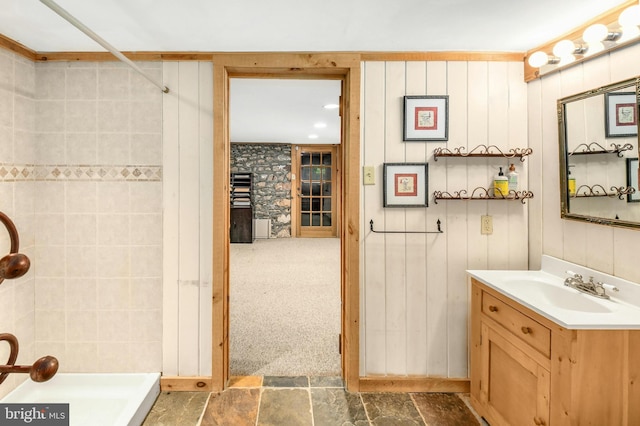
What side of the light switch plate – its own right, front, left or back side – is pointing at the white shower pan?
right

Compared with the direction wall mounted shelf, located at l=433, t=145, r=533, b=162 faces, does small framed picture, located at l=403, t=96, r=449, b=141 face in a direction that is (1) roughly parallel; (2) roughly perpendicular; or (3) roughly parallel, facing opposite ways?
roughly parallel

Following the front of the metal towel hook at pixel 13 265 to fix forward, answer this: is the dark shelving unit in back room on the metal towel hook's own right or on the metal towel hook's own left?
on the metal towel hook's own left

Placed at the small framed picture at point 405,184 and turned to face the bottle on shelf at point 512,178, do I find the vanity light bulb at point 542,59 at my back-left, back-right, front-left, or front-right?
front-right

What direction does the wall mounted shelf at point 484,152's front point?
toward the camera

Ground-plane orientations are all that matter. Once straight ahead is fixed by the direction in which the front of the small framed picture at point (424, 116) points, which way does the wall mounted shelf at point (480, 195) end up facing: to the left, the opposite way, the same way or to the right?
the same way

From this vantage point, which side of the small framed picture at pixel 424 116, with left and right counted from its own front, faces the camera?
front

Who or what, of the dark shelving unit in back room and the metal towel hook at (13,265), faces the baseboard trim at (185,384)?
the dark shelving unit in back room

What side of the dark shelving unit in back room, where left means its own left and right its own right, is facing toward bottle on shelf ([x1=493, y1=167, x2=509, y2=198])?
front

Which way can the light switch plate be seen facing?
toward the camera

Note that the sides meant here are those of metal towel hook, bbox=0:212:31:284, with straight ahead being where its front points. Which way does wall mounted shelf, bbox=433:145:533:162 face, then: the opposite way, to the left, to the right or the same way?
to the right

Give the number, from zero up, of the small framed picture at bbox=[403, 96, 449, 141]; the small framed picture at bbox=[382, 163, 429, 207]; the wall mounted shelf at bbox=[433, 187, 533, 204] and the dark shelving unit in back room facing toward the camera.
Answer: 4
